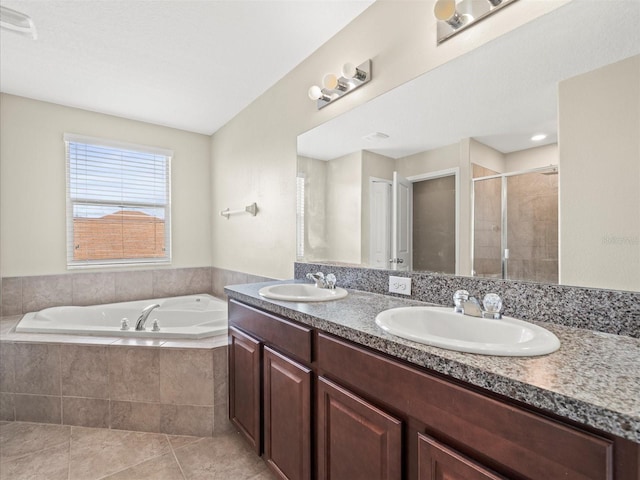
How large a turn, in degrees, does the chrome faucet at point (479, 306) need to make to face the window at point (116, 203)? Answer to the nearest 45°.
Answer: approximately 45° to its right

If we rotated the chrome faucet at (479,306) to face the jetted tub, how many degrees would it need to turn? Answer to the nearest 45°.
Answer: approximately 45° to its right

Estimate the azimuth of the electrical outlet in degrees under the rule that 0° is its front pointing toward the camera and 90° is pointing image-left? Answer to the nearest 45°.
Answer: approximately 45°

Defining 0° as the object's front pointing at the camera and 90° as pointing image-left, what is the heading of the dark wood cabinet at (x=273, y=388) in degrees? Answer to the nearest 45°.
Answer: approximately 45°

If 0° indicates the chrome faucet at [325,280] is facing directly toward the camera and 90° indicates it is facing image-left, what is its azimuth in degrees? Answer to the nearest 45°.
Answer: approximately 45°

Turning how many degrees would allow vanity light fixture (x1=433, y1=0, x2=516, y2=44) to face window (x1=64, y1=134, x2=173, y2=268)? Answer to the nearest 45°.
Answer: approximately 45° to its right

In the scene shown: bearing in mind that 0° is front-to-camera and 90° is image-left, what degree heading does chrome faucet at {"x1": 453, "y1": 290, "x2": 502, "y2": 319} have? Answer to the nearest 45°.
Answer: approximately 45°
